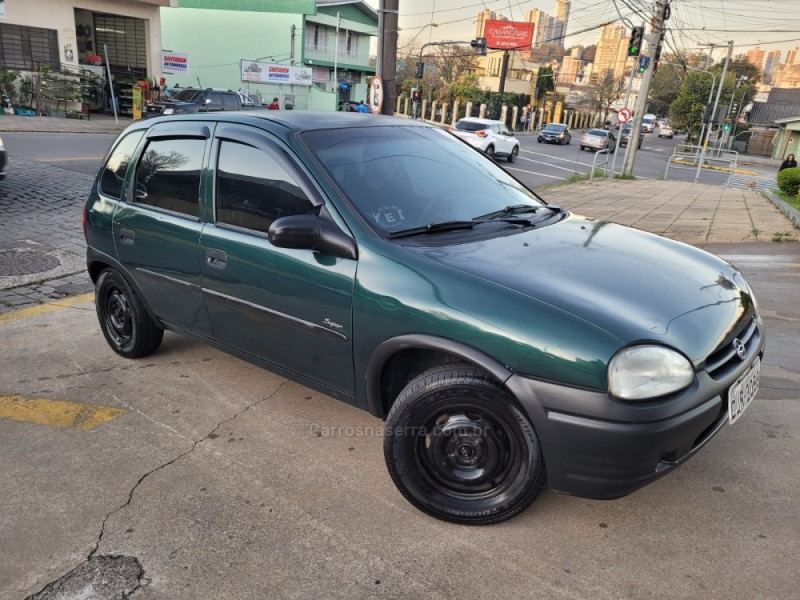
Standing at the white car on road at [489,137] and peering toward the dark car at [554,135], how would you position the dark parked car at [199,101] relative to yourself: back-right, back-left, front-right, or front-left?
back-left

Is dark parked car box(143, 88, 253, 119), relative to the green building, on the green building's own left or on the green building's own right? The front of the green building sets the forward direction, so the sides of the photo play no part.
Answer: on the green building's own right

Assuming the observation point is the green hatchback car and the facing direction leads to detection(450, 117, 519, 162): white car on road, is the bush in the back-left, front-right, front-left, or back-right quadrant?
front-right

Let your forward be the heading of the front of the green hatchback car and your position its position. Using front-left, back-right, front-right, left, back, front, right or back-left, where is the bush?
left

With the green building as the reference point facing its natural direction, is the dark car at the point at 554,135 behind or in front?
in front

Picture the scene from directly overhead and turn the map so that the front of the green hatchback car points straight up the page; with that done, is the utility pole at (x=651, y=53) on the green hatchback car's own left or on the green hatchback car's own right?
on the green hatchback car's own left

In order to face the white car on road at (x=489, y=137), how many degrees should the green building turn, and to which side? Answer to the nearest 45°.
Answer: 0° — it already faces it

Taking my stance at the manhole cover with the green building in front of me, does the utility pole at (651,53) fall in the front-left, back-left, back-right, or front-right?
front-right

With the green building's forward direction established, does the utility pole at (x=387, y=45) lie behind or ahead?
ahead

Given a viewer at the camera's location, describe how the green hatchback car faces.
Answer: facing the viewer and to the right of the viewer

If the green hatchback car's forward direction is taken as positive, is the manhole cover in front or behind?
behind

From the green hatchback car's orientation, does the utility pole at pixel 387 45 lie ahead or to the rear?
to the rear
